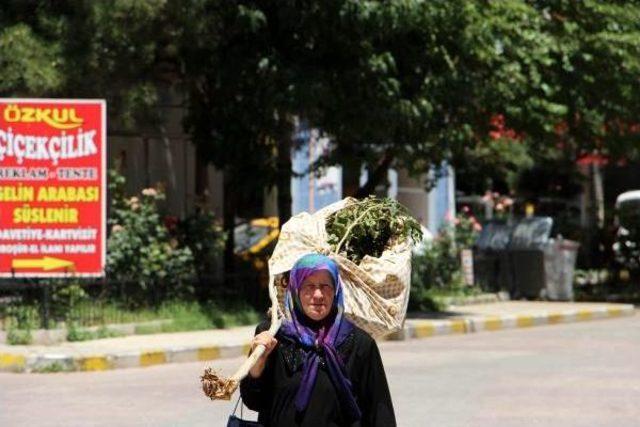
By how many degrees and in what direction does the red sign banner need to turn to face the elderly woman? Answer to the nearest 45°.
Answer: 0° — it already faces them

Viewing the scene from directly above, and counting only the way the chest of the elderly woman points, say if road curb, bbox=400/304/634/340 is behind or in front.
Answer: behind

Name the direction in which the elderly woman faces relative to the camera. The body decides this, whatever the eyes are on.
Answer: toward the camera

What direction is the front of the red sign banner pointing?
toward the camera

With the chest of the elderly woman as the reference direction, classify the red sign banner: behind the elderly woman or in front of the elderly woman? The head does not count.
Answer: behind

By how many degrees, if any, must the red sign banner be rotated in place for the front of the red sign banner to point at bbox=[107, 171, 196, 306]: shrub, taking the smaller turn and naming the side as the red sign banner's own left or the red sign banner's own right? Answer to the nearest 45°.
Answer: approximately 135° to the red sign banner's own left

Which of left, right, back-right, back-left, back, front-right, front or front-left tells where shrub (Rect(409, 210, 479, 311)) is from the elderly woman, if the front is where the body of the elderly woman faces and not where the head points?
back

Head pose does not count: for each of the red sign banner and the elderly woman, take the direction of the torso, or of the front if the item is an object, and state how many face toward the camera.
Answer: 2
